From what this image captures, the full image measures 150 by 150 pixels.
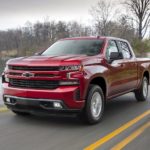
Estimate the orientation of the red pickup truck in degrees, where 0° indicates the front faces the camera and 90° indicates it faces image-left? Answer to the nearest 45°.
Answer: approximately 45°
